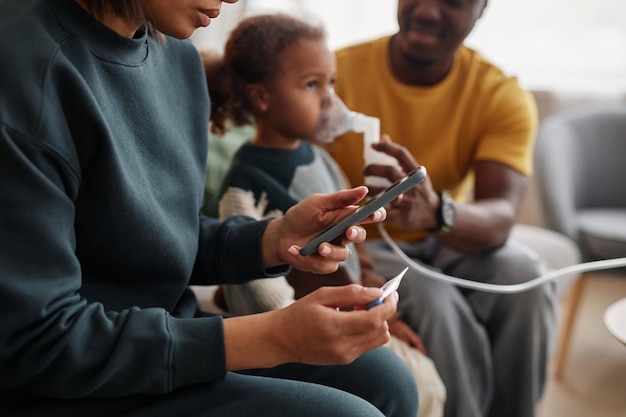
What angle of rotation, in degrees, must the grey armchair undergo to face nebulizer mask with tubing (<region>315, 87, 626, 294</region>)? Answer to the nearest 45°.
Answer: approximately 45° to its right

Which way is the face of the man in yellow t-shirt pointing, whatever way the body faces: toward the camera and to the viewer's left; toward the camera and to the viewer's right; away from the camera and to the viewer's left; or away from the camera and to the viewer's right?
toward the camera and to the viewer's left

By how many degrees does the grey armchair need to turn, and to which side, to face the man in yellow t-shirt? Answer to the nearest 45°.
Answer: approximately 45° to its right

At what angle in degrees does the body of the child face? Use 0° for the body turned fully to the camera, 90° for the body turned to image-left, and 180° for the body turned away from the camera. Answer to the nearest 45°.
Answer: approximately 315°

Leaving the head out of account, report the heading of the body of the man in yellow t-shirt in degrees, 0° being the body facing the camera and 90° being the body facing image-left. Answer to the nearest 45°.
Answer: approximately 0°

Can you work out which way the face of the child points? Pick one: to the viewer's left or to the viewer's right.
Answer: to the viewer's right

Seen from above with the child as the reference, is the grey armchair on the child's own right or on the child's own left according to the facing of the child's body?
on the child's own left

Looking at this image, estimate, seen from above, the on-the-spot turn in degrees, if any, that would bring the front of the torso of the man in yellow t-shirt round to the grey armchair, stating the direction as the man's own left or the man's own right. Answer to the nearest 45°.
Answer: approximately 135° to the man's own left
